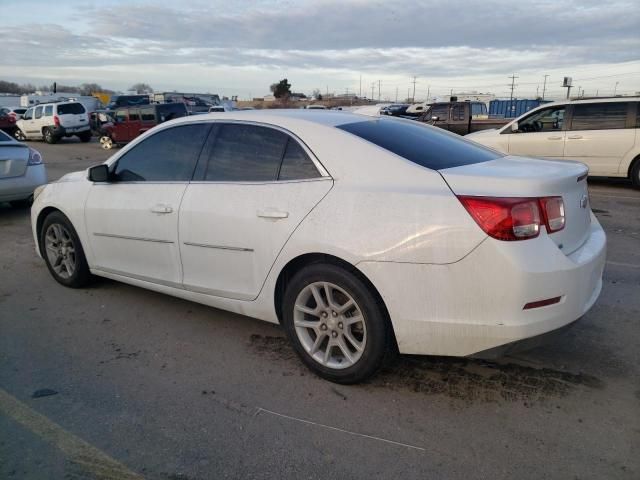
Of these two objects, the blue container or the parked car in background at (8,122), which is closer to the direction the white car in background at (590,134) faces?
the parked car in background

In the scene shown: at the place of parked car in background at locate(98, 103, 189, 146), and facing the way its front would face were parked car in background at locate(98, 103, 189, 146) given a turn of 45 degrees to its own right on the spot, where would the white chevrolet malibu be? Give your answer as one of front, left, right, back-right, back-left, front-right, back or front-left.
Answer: back-left

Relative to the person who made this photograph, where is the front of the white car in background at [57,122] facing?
facing away from the viewer and to the left of the viewer

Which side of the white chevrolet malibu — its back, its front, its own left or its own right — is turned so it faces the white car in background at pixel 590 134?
right

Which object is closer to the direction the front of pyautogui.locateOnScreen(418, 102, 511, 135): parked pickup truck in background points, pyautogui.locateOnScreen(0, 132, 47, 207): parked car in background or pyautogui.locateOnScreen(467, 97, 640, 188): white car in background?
the parked car in background

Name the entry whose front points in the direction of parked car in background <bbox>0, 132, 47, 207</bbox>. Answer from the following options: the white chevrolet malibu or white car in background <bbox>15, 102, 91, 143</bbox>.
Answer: the white chevrolet malibu

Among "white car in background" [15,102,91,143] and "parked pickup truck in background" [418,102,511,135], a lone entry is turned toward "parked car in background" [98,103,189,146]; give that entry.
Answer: "parked pickup truck in background" [418,102,511,135]

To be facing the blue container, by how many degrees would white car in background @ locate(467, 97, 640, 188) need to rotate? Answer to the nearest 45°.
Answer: approximately 90° to its right

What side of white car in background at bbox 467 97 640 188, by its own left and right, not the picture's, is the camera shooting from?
left

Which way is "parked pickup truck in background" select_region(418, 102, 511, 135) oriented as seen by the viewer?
to the viewer's left

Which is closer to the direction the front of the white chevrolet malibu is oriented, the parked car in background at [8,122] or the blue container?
the parked car in background

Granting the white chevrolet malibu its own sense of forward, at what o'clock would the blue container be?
The blue container is roughly at 2 o'clock from the white chevrolet malibu.
